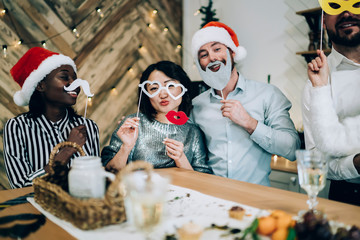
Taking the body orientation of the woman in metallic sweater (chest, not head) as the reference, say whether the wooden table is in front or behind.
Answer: in front

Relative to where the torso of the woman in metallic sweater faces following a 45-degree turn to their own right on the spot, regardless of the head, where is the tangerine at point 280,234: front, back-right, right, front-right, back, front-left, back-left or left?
front-left

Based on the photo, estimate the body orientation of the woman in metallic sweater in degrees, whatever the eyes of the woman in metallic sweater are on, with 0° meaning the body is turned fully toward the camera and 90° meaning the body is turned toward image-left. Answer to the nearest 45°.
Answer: approximately 0°

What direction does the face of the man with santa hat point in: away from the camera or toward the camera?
toward the camera

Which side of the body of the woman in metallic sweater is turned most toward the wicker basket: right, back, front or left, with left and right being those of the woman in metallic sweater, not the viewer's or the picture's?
front

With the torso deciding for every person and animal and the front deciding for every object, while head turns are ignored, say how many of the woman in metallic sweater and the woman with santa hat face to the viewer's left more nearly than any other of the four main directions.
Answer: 0

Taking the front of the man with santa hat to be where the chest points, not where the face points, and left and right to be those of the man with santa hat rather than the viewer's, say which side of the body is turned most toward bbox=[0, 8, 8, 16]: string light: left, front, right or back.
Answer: right

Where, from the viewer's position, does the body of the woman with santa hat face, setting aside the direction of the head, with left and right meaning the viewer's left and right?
facing the viewer and to the right of the viewer

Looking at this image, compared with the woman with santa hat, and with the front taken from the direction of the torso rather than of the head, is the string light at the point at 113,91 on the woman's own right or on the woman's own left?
on the woman's own left

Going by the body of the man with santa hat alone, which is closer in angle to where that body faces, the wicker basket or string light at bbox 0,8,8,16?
the wicker basket

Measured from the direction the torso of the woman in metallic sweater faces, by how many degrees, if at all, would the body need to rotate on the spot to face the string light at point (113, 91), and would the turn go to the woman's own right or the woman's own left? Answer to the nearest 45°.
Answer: approximately 180°

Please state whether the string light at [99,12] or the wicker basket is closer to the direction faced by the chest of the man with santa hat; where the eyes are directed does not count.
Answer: the wicker basket

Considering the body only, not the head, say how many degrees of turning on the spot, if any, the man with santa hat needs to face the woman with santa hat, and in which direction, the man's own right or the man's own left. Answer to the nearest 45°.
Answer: approximately 45° to the man's own right

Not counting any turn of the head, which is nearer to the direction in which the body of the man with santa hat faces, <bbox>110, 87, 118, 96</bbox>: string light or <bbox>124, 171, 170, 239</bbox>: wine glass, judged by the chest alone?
the wine glass
